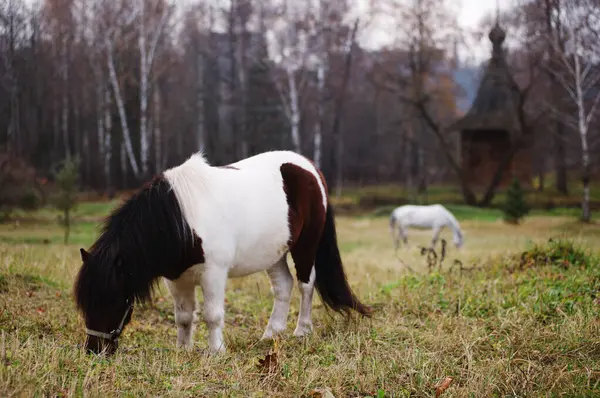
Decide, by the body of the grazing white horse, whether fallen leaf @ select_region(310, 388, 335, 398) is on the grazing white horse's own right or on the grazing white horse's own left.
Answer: on the grazing white horse's own right

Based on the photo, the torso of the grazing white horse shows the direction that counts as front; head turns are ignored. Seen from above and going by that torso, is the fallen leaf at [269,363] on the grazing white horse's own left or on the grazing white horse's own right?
on the grazing white horse's own right

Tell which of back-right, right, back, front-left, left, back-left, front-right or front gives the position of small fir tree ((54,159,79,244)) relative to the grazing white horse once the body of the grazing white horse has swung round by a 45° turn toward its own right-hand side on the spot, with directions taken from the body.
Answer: right

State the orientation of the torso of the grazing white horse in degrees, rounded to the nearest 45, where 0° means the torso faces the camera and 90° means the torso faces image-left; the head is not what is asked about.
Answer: approximately 270°

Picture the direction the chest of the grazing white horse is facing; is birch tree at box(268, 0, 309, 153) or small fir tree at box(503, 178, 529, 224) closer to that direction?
the small fir tree

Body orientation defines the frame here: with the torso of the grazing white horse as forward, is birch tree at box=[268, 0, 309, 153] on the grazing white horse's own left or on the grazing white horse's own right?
on the grazing white horse's own left

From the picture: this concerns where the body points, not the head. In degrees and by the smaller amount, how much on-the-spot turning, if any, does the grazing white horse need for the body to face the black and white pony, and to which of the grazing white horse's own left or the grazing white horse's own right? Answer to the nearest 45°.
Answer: approximately 90° to the grazing white horse's own right

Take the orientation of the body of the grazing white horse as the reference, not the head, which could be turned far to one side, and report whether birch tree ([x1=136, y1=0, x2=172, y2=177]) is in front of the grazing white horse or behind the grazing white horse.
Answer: behind

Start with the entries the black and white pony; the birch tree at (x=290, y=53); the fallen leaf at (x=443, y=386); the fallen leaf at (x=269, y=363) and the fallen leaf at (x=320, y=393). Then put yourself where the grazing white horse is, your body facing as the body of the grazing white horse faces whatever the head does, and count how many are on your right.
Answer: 4
